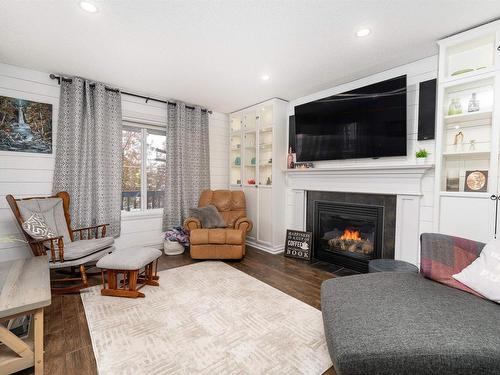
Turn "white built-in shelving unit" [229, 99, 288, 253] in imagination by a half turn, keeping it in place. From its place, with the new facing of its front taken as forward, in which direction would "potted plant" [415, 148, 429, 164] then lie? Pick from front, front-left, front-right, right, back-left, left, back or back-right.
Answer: right

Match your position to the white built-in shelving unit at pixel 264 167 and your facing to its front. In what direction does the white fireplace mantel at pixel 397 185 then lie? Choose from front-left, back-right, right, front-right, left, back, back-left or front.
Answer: left

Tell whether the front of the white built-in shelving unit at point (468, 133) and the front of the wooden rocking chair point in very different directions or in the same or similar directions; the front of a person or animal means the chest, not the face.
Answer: very different directions

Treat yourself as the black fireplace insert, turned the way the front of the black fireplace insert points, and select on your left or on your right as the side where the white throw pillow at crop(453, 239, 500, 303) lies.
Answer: on your left

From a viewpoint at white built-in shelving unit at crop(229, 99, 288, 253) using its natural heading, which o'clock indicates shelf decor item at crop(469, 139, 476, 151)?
The shelf decor item is roughly at 9 o'clock from the white built-in shelving unit.

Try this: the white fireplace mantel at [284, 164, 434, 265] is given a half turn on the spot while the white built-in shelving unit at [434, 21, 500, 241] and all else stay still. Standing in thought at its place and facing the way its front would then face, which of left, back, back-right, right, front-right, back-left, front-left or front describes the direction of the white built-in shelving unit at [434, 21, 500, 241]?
right

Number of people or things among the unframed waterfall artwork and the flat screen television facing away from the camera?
0

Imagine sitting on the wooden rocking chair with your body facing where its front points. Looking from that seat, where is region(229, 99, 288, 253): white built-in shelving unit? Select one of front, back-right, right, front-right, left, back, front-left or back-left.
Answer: front-left

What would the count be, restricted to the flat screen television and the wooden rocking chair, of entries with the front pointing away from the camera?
0

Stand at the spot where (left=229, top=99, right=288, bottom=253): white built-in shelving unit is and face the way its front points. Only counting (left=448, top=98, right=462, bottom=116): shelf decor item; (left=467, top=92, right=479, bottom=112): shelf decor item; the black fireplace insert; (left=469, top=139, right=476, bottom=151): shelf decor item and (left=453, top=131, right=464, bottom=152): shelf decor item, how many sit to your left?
5

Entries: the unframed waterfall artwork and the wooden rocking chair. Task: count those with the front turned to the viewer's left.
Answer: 0

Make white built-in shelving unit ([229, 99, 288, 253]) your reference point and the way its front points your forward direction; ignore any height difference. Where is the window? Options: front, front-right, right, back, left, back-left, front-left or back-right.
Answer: front-right

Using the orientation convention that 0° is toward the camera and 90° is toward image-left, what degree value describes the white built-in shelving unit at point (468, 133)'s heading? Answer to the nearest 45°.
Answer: approximately 45°
